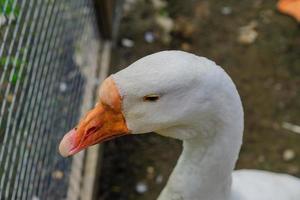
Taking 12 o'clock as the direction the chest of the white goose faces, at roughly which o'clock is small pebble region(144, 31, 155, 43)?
The small pebble is roughly at 3 o'clock from the white goose.

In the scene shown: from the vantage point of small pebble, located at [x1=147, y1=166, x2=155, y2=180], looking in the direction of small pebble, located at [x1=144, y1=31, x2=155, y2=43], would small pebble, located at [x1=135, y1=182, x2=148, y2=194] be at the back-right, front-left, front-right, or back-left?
back-left

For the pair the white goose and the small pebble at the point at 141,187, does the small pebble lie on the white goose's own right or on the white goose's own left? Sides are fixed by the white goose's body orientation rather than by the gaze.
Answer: on the white goose's own right

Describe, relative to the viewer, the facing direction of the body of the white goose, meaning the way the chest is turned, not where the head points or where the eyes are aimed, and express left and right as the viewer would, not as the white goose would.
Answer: facing to the left of the viewer

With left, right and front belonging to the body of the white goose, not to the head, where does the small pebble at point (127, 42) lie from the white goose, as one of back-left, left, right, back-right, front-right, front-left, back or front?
right

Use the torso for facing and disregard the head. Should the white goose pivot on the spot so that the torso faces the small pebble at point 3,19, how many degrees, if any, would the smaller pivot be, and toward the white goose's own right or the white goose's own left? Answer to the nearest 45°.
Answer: approximately 45° to the white goose's own right
